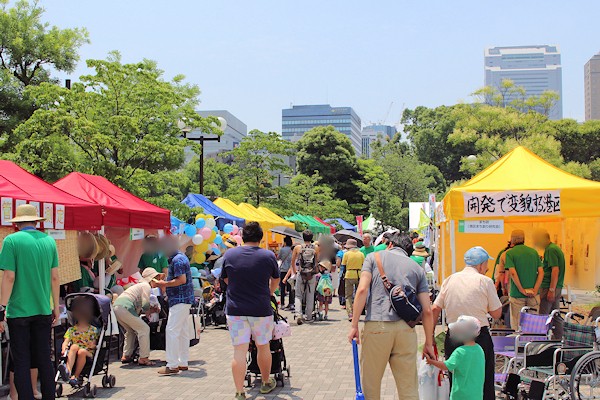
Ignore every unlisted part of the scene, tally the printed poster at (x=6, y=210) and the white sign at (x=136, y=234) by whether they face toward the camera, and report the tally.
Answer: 2

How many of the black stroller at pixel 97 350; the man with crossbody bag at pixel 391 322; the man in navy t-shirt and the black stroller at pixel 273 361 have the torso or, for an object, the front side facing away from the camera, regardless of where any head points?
3

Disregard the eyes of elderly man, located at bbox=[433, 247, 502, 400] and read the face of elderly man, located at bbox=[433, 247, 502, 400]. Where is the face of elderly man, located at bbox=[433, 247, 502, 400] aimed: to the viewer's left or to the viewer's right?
to the viewer's right

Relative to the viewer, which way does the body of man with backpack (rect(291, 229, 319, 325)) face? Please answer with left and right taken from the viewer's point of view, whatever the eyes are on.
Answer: facing away from the viewer

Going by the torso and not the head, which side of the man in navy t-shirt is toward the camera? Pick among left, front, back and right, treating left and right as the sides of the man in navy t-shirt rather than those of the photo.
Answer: back

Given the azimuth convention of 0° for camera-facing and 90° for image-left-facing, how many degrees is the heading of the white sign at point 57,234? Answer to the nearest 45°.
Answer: approximately 0°

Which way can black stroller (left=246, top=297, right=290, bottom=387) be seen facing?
away from the camera

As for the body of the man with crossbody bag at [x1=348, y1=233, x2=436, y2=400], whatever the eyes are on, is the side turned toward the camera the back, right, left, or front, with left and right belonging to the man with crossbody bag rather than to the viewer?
back

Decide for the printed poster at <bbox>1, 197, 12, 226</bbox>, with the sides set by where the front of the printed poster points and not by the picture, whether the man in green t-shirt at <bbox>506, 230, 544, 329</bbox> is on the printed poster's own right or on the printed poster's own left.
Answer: on the printed poster's own left

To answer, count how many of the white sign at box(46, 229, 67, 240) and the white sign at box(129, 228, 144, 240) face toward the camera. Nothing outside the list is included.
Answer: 2

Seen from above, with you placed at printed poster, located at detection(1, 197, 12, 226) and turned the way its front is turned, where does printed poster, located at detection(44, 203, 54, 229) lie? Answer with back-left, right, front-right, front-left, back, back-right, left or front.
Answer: back-left

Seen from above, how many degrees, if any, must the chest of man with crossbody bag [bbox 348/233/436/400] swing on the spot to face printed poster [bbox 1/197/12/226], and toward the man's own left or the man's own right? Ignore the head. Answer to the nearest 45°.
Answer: approximately 90° to the man's own left
